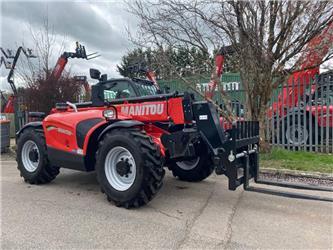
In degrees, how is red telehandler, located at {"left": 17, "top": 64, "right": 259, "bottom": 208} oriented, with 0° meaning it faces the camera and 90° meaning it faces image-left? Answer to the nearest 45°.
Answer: approximately 315°

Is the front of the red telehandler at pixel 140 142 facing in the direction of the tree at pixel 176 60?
no

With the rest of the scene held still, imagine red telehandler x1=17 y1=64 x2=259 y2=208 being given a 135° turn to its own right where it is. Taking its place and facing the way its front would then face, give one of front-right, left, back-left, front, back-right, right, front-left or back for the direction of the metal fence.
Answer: back-right

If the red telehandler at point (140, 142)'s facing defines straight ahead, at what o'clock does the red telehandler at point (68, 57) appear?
the red telehandler at point (68, 57) is roughly at 7 o'clock from the red telehandler at point (140, 142).
